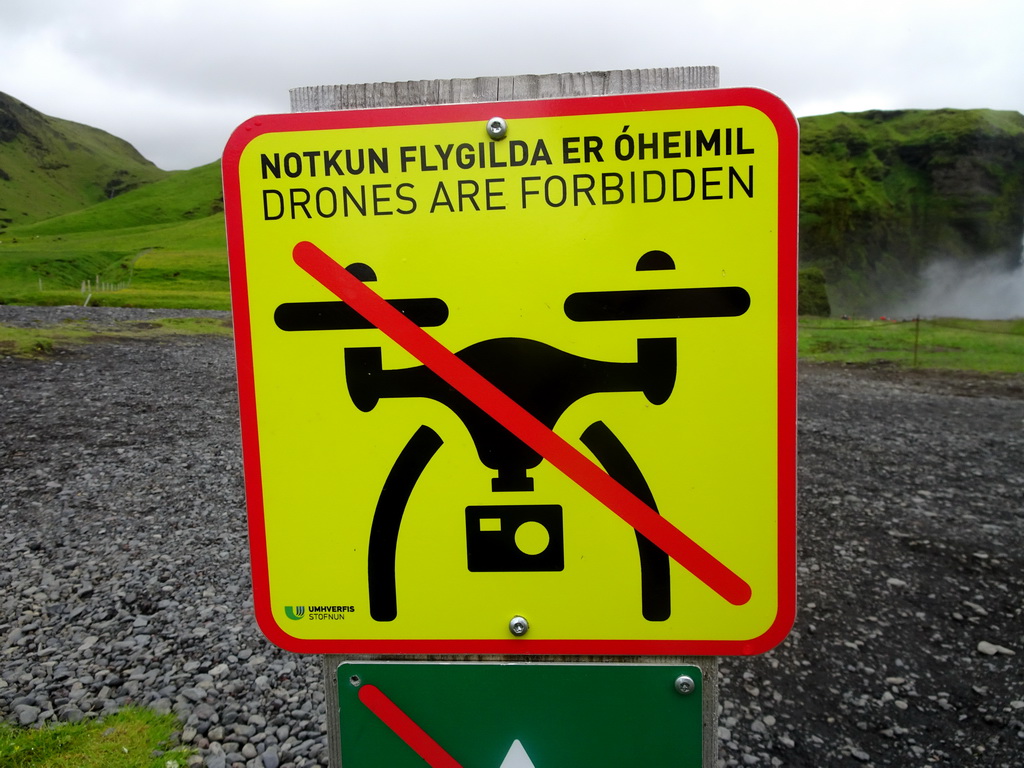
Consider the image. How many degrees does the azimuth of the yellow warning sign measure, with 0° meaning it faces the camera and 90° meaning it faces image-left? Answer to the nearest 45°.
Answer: approximately 0°

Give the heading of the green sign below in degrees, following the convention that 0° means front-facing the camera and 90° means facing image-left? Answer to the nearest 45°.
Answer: approximately 0°

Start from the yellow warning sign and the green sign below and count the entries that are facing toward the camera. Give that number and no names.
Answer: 2
